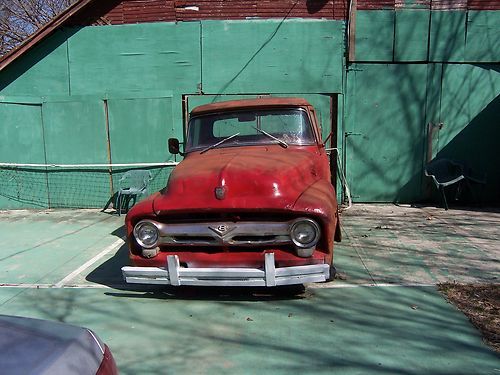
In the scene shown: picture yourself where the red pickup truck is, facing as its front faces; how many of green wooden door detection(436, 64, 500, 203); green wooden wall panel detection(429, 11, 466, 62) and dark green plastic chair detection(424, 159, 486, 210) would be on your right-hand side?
0

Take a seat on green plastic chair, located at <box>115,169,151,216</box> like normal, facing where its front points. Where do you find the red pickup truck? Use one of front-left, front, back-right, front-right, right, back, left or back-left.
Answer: front-left

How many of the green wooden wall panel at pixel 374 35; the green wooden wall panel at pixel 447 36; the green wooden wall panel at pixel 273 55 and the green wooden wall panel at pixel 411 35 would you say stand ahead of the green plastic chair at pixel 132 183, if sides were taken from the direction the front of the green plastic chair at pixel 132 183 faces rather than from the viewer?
0

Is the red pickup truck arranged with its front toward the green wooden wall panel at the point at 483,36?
no

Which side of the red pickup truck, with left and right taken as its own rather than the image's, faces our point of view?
front

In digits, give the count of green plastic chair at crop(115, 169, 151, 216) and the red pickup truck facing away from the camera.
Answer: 0

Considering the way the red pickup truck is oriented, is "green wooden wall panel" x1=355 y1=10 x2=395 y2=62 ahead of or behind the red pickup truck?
behind

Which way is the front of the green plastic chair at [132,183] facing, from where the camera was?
facing the viewer and to the left of the viewer

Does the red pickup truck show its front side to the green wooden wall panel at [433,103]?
no

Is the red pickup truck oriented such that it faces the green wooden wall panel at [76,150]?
no

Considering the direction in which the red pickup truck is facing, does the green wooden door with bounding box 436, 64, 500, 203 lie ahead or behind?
behind

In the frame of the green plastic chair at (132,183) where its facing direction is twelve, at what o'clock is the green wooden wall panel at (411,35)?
The green wooden wall panel is roughly at 8 o'clock from the green plastic chair.

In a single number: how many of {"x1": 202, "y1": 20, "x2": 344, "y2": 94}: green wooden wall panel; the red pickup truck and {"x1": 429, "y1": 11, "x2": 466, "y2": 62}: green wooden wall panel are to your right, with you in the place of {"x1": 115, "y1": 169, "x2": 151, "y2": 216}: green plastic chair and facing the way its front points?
0

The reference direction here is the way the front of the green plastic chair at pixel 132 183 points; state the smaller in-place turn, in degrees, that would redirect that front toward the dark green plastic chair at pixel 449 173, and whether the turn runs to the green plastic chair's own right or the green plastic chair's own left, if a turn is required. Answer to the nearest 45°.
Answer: approximately 135° to the green plastic chair's own left

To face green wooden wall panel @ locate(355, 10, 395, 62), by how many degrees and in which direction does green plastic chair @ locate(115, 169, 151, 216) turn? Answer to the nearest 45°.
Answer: approximately 135° to its left

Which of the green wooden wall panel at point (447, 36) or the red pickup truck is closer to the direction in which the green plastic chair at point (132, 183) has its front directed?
the red pickup truck

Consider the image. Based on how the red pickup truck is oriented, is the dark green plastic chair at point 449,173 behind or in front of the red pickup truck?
behind
